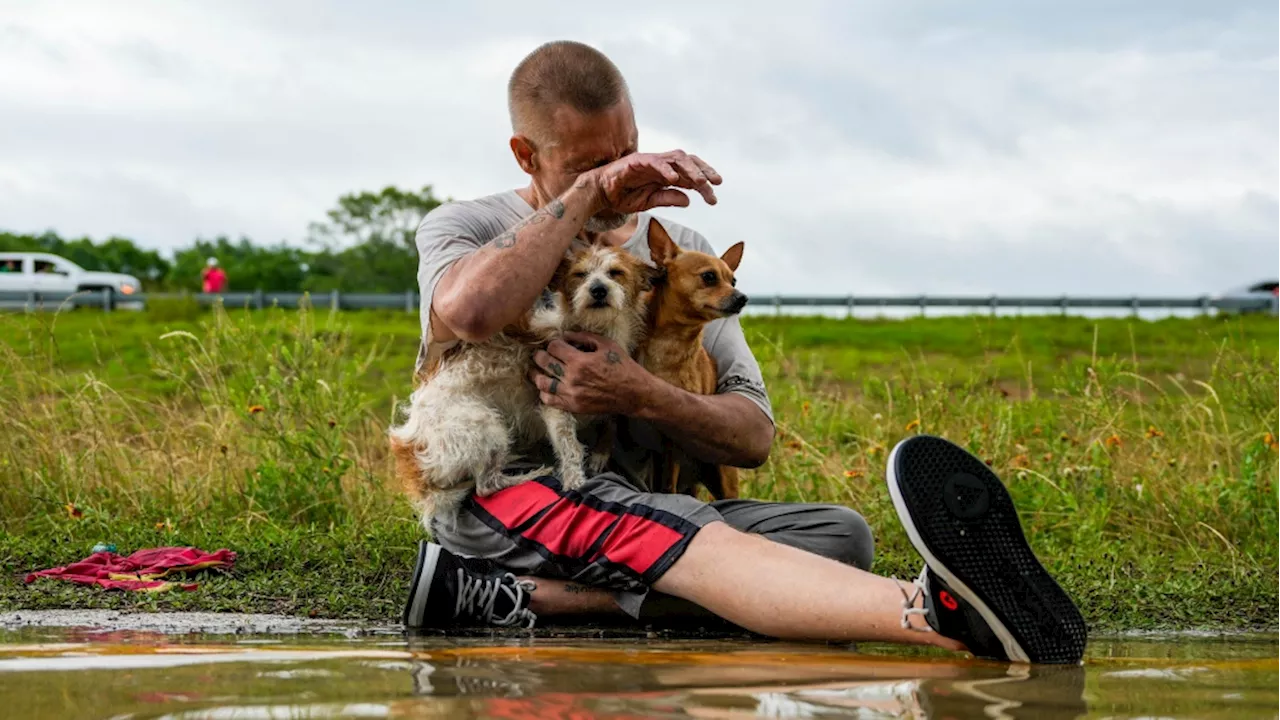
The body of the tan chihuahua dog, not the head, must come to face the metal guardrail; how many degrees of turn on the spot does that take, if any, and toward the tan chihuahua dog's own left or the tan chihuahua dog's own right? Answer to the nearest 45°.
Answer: approximately 135° to the tan chihuahua dog's own left

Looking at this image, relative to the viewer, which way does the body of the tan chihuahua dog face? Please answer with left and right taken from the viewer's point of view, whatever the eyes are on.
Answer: facing the viewer and to the right of the viewer

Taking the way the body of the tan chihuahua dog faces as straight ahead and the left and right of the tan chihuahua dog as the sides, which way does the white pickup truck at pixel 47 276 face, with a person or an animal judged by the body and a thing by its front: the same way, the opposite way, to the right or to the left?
to the left

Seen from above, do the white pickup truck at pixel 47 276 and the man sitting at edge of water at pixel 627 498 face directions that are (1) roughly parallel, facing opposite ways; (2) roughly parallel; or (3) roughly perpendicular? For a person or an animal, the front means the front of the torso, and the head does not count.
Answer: roughly perpendicular

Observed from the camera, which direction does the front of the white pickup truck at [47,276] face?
facing to the right of the viewer

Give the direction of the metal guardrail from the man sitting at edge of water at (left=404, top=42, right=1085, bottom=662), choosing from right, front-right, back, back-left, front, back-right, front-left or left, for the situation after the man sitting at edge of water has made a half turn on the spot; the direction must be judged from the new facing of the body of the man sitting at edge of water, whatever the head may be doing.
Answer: front-right

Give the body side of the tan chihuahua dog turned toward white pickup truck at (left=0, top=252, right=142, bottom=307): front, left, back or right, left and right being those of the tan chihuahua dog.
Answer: back

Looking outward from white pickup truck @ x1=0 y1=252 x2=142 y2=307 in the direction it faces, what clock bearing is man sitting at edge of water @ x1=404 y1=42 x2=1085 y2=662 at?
The man sitting at edge of water is roughly at 3 o'clock from the white pickup truck.

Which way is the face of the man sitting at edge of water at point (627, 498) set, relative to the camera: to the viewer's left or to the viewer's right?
to the viewer's right

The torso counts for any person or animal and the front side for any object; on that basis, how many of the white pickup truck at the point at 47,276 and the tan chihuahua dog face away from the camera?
0

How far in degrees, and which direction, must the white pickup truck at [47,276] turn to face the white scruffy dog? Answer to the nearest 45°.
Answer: approximately 90° to its right

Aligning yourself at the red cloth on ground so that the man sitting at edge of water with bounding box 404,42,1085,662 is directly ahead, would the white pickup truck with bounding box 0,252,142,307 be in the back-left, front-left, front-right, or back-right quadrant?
back-left

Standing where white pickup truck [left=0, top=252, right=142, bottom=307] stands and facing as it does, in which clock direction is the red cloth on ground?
The red cloth on ground is roughly at 3 o'clock from the white pickup truck.
